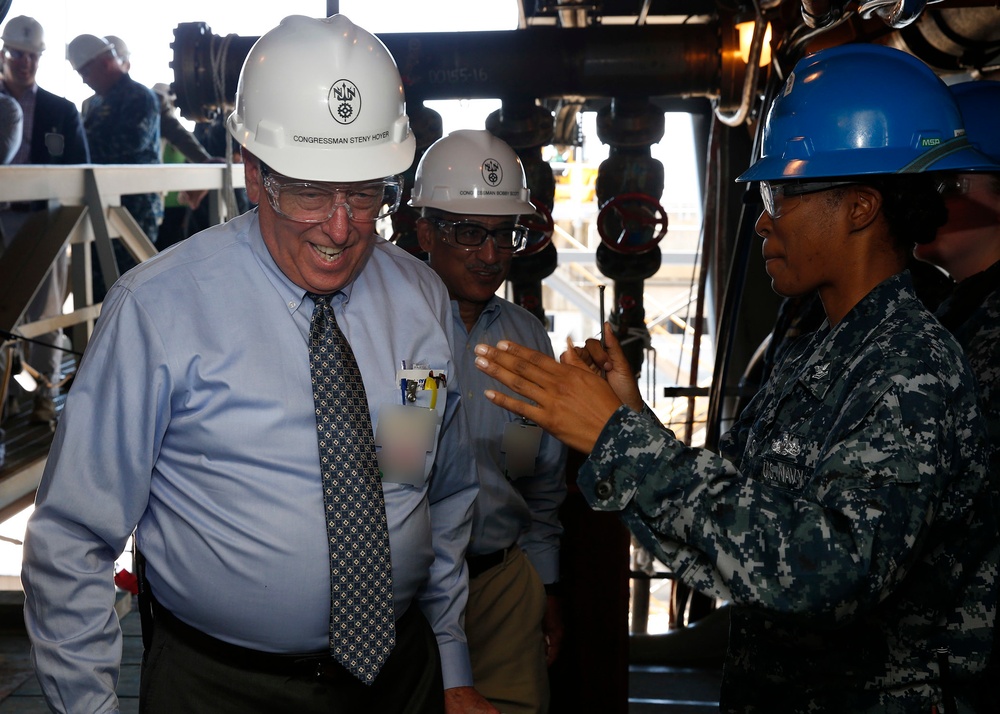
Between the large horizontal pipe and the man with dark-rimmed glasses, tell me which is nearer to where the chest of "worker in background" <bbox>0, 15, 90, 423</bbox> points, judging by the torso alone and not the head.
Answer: the man with dark-rimmed glasses

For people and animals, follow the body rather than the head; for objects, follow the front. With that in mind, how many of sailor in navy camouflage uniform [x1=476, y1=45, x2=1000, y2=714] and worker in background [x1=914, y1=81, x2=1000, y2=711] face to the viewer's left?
2

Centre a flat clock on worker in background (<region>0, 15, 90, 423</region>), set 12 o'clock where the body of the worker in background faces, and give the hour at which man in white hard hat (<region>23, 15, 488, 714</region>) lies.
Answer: The man in white hard hat is roughly at 12 o'clock from the worker in background.

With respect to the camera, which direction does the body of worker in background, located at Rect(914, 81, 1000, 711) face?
to the viewer's left

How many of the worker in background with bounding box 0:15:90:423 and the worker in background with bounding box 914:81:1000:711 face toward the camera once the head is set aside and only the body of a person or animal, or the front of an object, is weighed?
1

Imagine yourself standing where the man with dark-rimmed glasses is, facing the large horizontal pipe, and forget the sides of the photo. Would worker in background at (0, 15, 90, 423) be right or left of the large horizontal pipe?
left

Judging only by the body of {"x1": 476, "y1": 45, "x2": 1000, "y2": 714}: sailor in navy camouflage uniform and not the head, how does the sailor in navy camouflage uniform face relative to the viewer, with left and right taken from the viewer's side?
facing to the left of the viewer

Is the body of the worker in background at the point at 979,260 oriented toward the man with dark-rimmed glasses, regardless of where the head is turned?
yes

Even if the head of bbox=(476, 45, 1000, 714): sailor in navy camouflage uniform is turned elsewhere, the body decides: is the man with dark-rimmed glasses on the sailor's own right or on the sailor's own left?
on the sailor's own right

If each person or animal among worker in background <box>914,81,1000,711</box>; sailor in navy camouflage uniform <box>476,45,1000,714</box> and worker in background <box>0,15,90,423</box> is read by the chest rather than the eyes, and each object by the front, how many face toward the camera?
1

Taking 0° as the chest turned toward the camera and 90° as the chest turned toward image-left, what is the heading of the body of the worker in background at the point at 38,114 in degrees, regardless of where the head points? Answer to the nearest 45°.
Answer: approximately 0°
